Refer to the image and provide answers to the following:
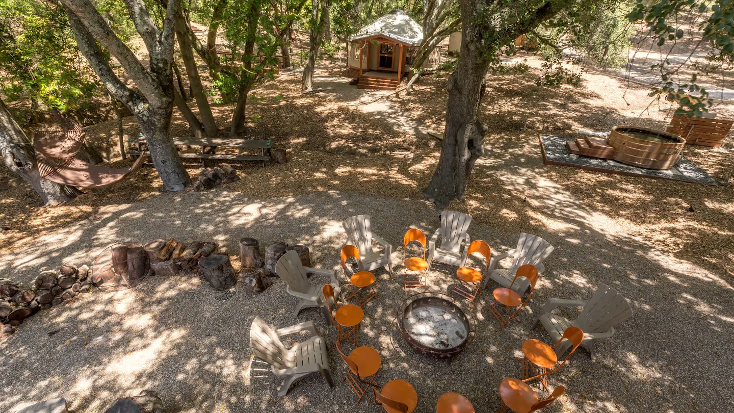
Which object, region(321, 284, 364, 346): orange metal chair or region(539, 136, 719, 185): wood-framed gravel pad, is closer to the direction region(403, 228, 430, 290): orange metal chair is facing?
the orange metal chair

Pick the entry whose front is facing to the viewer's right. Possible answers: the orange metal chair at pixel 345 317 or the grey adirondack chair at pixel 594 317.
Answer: the orange metal chair

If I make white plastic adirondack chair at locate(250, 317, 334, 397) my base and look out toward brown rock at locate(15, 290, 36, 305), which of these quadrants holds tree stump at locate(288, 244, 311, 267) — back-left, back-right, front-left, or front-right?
front-right

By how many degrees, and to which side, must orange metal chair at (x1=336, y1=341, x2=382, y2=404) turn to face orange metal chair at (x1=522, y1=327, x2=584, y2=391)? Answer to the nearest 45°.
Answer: approximately 45° to its right

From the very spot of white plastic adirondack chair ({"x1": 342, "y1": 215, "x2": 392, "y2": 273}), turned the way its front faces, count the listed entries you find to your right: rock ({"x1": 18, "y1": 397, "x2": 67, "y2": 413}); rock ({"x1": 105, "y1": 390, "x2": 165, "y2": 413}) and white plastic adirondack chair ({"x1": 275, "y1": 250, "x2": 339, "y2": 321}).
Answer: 3

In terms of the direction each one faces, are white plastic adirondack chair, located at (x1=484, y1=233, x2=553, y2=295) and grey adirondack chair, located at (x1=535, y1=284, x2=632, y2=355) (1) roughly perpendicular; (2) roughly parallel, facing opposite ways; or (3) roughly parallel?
roughly parallel

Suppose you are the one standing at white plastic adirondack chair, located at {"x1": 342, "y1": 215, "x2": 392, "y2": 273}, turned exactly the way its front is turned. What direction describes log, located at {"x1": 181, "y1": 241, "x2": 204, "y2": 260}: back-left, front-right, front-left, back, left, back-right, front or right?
back-right

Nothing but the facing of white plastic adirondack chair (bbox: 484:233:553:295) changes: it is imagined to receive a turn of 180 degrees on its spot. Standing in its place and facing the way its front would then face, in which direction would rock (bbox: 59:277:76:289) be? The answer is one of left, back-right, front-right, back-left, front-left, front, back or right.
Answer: back

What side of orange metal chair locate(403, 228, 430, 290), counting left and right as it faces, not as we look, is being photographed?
front

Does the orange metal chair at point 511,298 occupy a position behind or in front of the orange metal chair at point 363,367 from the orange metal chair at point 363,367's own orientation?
in front

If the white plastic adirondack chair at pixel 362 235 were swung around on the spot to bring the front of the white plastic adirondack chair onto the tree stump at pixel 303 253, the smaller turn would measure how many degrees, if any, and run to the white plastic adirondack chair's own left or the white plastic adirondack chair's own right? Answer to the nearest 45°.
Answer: approximately 90° to the white plastic adirondack chair's own right

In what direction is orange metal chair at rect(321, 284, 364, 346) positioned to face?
to the viewer's right

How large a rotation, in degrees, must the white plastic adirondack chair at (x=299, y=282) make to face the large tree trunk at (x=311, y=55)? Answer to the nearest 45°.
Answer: approximately 135° to its left

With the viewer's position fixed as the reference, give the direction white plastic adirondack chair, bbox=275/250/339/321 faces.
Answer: facing the viewer and to the right of the viewer

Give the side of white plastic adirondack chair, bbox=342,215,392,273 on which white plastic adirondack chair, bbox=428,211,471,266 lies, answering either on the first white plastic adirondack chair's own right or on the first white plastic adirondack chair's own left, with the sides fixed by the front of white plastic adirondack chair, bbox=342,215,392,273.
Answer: on the first white plastic adirondack chair's own left

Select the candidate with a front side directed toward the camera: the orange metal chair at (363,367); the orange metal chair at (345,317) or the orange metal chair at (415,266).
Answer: the orange metal chair at (415,266)

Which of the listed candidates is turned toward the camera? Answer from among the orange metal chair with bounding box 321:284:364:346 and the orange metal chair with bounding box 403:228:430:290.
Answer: the orange metal chair with bounding box 403:228:430:290

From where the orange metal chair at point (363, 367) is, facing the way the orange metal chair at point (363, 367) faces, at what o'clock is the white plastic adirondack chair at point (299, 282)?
The white plastic adirondack chair is roughly at 9 o'clock from the orange metal chair.

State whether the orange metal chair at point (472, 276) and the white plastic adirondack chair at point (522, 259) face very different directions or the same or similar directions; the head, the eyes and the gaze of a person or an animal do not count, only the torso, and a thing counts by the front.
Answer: same or similar directions

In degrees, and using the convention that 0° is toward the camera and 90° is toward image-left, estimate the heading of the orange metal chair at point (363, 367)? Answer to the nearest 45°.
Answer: approximately 225°

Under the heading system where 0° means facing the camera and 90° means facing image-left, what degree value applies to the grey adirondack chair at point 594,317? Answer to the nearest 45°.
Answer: approximately 45°

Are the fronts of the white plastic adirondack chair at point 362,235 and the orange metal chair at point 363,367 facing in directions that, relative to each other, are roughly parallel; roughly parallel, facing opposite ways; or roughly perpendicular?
roughly perpendicular

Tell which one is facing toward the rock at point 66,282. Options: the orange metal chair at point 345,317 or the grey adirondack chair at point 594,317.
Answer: the grey adirondack chair
